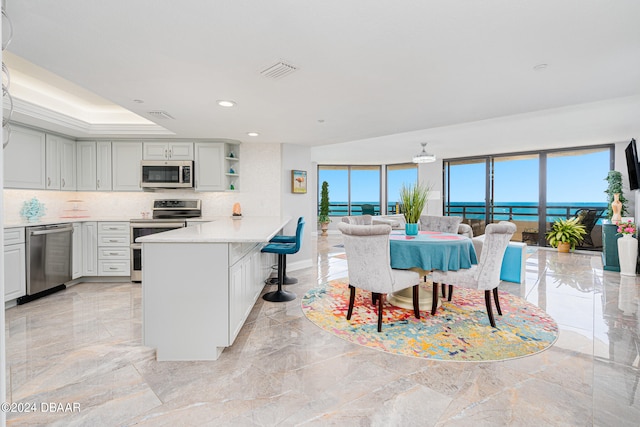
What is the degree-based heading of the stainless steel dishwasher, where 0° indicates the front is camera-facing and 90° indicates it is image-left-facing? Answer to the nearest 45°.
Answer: approximately 315°

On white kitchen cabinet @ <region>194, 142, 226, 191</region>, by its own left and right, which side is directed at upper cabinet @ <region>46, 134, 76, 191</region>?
right

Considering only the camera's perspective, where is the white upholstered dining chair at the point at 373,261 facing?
facing away from the viewer and to the right of the viewer

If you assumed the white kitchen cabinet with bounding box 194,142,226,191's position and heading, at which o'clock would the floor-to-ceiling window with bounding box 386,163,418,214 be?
The floor-to-ceiling window is roughly at 8 o'clock from the white kitchen cabinet.

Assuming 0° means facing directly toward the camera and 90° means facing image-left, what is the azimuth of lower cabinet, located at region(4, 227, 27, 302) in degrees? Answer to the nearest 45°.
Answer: approximately 315°

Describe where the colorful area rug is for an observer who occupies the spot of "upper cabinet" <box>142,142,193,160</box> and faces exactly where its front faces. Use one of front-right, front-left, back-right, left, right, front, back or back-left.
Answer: front-left

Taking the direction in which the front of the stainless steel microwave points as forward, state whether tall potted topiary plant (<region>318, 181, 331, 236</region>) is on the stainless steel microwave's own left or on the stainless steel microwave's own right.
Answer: on the stainless steel microwave's own left

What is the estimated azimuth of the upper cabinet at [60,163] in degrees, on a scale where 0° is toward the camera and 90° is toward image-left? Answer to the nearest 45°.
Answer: approximately 315°

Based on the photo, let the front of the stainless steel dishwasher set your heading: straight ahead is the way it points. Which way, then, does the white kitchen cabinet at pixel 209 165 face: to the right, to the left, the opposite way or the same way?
to the right

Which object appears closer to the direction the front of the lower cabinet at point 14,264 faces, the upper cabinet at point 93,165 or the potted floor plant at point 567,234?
the potted floor plant

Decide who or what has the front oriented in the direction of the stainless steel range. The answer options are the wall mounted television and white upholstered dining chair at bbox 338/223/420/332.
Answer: the wall mounted television
